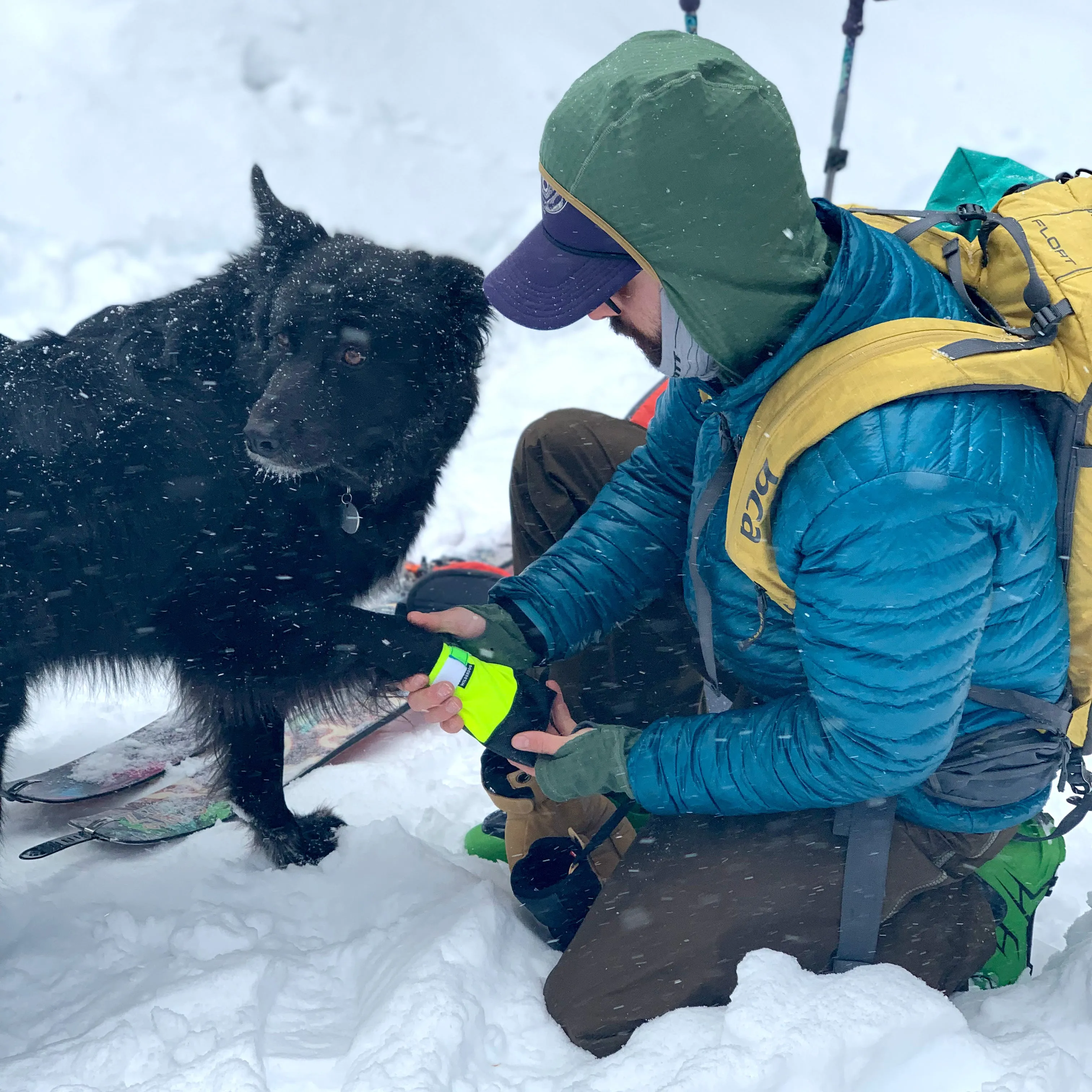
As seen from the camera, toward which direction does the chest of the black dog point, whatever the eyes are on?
to the viewer's right

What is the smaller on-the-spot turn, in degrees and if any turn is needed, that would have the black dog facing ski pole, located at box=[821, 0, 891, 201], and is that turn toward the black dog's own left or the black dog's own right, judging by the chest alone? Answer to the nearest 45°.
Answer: approximately 45° to the black dog's own left

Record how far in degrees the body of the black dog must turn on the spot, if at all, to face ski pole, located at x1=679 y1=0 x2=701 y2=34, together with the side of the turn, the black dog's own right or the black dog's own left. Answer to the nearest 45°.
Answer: approximately 45° to the black dog's own left
